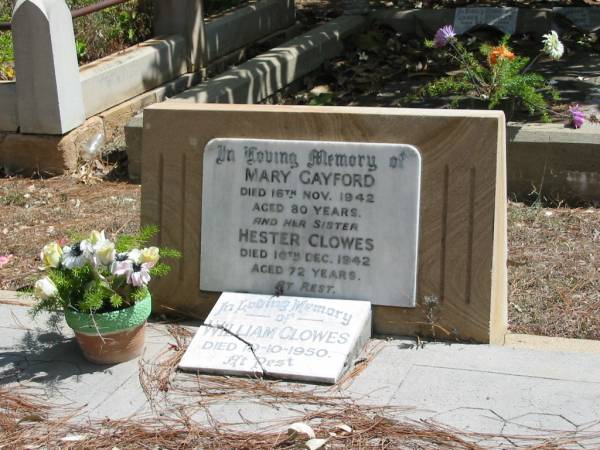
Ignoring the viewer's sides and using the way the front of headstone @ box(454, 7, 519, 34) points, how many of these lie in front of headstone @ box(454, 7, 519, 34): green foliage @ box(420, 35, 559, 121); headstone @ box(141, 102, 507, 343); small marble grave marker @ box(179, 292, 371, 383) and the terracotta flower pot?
4

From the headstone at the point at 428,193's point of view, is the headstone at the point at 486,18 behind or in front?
behind

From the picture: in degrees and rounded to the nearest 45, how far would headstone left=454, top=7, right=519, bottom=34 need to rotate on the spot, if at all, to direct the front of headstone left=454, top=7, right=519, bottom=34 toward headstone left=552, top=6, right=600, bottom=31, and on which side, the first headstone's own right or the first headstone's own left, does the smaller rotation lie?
approximately 90° to the first headstone's own left

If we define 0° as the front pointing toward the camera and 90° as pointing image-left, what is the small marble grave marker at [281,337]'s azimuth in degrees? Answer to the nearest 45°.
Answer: approximately 0°

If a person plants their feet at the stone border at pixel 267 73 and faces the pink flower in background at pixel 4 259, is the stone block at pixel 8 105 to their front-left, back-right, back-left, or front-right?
front-right

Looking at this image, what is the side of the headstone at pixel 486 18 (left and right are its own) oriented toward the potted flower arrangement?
front

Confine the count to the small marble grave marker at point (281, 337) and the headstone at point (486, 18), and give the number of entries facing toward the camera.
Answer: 2

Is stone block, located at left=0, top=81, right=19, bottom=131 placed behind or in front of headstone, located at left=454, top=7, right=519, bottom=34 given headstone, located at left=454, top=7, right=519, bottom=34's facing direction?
in front

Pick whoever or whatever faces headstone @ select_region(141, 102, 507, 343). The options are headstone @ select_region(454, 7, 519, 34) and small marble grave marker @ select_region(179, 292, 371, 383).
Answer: headstone @ select_region(454, 7, 519, 34)

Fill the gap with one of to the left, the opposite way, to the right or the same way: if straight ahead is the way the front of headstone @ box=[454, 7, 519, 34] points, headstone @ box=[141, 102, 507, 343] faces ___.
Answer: the same way

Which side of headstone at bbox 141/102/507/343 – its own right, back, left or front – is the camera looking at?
front

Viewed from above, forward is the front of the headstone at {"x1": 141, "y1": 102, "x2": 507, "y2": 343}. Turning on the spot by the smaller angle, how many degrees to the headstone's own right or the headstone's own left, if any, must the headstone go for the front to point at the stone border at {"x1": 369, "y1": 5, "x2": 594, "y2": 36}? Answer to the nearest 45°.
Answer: approximately 180°

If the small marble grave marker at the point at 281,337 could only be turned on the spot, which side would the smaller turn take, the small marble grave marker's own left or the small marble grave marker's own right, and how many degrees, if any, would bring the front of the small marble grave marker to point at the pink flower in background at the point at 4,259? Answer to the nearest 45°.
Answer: approximately 135° to the small marble grave marker's own right

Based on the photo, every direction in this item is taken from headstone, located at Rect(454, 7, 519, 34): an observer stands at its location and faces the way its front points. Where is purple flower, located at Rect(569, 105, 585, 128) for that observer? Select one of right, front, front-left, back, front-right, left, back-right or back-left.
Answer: front

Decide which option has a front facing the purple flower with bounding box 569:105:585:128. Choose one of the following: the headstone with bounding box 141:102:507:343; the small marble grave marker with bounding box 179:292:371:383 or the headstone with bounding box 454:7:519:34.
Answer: the headstone with bounding box 454:7:519:34

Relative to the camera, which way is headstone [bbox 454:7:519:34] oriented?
toward the camera
